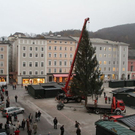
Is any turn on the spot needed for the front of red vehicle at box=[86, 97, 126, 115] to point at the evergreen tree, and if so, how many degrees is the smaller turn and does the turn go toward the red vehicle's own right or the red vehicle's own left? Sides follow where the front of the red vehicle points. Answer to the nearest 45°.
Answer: approximately 135° to the red vehicle's own left

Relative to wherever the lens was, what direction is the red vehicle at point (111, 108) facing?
facing to the right of the viewer
